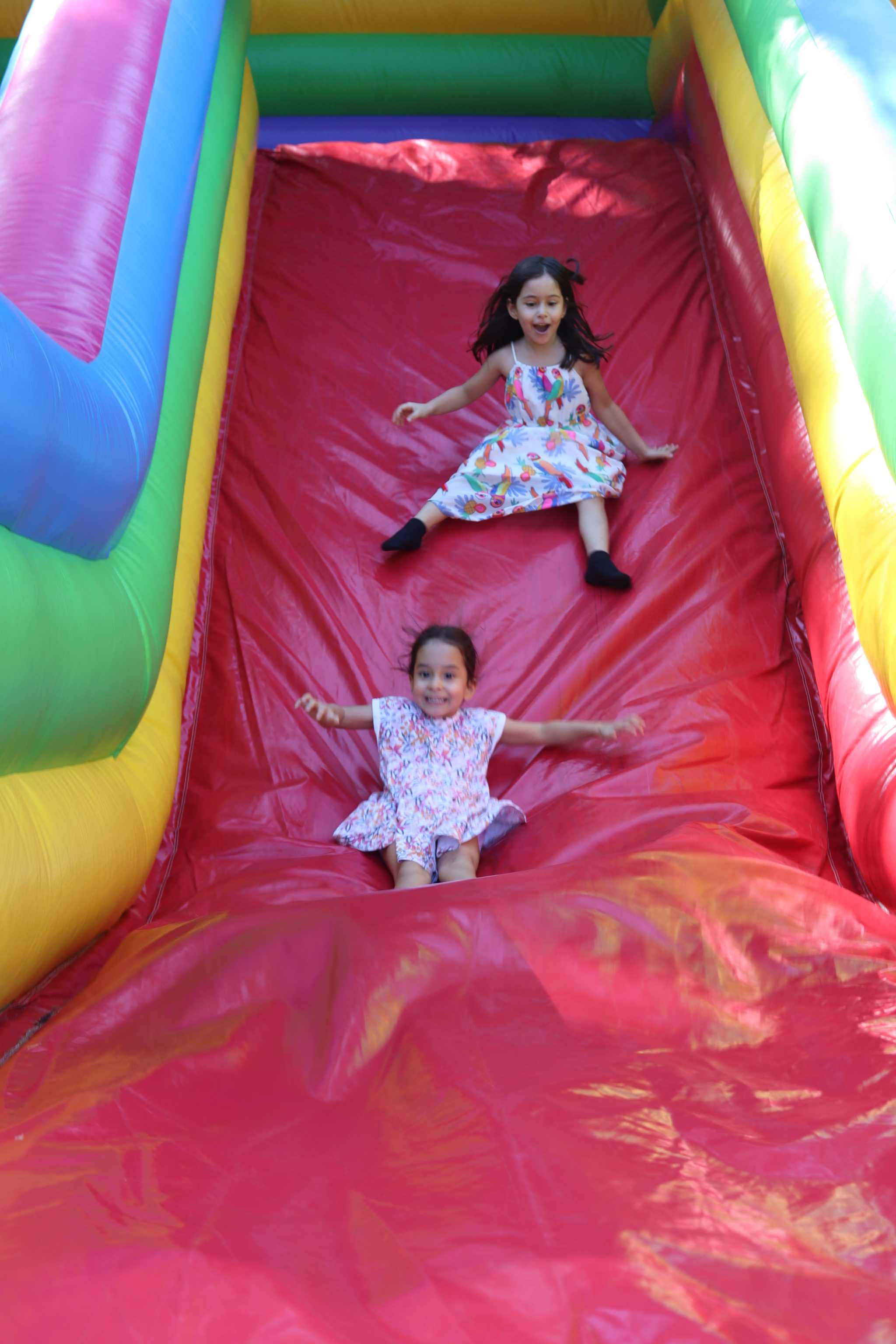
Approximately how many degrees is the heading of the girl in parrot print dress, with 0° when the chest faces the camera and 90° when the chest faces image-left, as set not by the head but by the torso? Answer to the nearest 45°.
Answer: approximately 0°

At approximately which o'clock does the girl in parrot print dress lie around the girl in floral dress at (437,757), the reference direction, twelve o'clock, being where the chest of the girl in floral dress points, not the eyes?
The girl in parrot print dress is roughly at 7 o'clock from the girl in floral dress.

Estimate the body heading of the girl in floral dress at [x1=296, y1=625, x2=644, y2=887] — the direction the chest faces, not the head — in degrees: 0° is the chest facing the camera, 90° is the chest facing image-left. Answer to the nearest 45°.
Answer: approximately 0°

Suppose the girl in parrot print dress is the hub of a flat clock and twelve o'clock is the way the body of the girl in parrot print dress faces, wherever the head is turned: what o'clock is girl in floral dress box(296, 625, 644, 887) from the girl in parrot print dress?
The girl in floral dress is roughly at 1 o'clock from the girl in parrot print dress.

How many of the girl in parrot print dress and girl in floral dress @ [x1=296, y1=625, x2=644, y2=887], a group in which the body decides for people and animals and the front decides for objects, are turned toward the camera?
2
